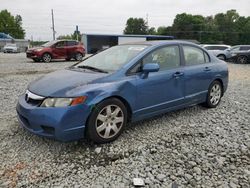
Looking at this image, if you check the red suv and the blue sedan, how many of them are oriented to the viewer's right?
0

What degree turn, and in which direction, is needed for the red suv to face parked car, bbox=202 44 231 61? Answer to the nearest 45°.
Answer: approximately 135° to its left

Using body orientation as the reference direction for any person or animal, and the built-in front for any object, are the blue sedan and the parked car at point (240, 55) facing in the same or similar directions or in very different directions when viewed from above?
same or similar directions

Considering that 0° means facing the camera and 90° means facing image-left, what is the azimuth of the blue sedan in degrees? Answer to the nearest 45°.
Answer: approximately 45°

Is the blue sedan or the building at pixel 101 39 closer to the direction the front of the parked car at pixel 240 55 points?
the blue sedan

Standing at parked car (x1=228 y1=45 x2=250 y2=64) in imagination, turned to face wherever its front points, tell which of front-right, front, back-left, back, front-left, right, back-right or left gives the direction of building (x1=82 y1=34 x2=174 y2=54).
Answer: right

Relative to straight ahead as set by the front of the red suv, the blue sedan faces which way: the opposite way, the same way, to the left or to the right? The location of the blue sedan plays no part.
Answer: the same way

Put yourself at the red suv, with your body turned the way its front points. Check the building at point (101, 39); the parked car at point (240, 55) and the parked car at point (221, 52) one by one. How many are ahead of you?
0

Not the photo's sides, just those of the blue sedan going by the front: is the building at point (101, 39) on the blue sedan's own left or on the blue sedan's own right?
on the blue sedan's own right

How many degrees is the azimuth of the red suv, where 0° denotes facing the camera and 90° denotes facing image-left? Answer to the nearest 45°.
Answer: approximately 45°

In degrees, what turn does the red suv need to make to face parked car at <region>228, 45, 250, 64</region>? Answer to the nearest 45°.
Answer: approximately 135° to its left
